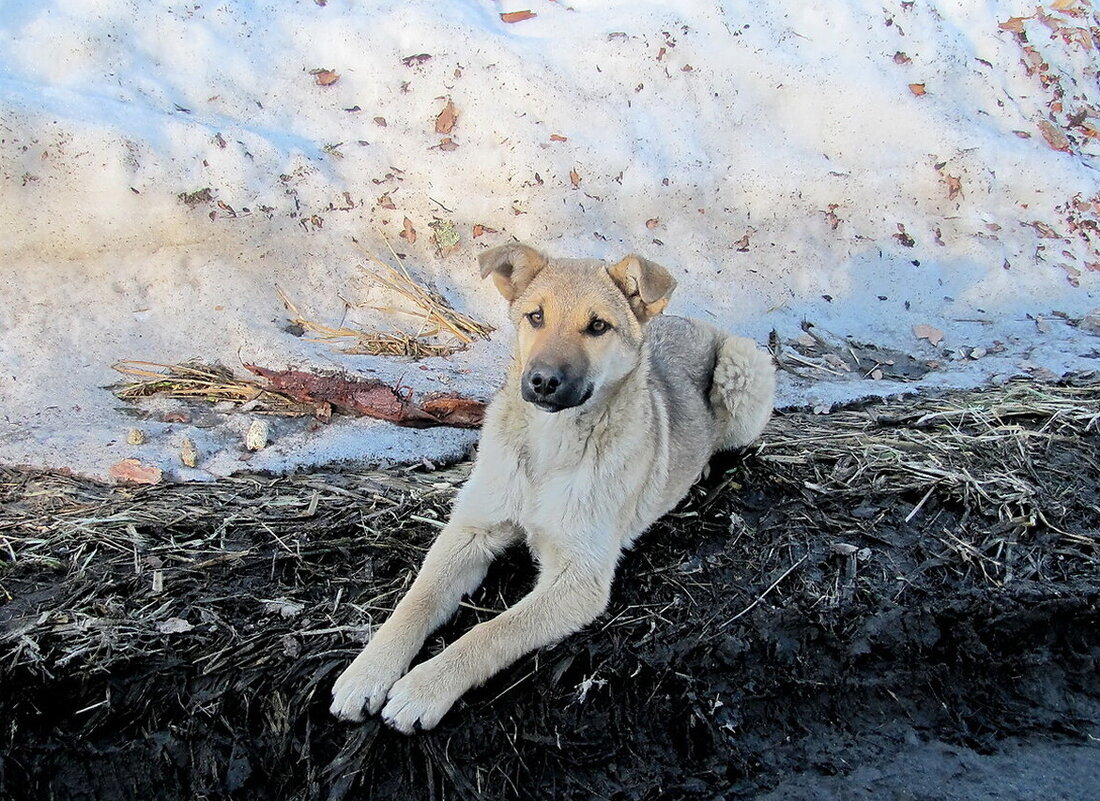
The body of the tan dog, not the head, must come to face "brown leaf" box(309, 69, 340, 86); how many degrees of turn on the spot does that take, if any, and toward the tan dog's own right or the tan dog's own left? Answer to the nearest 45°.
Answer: approximately 90° to the tan dog's own right

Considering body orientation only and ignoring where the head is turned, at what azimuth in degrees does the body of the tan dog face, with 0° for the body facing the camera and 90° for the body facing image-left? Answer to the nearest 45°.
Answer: approximately 45°

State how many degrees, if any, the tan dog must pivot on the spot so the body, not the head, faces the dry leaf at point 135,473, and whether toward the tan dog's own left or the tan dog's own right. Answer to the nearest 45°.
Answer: approximately 45° to the tan dog's own right

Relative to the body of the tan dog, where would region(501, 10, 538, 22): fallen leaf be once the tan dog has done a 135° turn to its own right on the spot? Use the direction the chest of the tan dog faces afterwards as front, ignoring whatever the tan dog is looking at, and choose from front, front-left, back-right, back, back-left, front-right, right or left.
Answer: front

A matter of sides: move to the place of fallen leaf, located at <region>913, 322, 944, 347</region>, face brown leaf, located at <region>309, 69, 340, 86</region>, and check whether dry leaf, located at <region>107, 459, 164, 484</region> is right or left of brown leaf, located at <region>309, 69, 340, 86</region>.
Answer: left

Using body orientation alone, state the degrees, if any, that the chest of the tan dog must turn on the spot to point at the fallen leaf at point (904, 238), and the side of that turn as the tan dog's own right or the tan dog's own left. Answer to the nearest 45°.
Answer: approximately 180°

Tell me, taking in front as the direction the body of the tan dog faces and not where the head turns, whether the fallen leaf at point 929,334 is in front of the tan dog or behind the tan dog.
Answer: behind

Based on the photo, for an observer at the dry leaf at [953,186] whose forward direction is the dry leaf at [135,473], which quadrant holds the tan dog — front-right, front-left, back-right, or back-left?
front-left

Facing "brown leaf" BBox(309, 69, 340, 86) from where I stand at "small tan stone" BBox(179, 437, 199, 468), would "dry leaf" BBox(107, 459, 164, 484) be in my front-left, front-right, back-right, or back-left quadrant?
back-left

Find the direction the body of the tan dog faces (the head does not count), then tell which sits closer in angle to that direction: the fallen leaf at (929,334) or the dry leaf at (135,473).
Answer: the dry leaf

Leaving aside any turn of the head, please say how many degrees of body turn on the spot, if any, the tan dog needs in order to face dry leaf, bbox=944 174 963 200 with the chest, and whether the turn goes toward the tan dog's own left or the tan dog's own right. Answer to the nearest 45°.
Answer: approximately 180°

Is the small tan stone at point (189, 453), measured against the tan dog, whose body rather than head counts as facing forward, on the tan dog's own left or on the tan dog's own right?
on the tan dog's own right

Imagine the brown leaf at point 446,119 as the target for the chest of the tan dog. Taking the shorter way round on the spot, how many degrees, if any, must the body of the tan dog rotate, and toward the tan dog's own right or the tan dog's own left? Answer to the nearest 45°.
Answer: approximately 135° to the tan dog's own right

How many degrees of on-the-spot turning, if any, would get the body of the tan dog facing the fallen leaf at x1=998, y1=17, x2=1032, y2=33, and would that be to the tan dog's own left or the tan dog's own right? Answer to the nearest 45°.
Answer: approximately 180°

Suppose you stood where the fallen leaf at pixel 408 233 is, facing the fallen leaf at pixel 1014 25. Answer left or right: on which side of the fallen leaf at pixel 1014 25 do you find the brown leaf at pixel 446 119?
left
